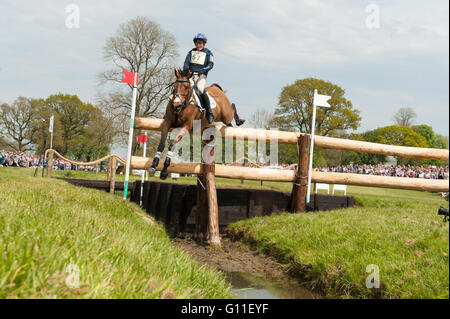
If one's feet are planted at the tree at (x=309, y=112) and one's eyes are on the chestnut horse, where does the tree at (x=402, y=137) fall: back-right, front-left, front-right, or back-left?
back-left

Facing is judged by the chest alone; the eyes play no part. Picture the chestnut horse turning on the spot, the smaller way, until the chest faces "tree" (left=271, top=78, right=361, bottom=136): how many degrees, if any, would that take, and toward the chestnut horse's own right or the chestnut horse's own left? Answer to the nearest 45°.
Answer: approximately 135° to the chestnut horse's own right

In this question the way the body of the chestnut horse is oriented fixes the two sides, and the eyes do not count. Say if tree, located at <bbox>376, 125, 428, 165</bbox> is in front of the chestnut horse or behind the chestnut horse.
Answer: behind

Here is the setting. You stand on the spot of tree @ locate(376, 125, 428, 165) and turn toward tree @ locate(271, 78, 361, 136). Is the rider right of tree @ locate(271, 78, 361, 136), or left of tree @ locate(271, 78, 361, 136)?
left

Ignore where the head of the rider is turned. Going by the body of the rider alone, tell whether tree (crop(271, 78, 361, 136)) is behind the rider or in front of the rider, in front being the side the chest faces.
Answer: behind

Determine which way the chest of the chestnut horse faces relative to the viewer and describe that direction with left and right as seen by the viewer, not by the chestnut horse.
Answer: facing the viewer and to the left of the viewer
